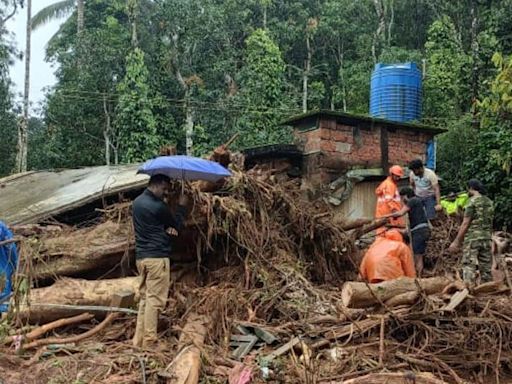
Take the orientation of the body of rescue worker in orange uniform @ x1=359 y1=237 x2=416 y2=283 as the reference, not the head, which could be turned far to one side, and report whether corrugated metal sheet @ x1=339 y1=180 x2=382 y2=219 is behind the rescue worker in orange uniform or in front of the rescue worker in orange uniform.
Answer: in front

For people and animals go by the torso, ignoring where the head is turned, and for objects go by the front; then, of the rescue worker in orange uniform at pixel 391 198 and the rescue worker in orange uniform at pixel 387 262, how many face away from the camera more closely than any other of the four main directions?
1

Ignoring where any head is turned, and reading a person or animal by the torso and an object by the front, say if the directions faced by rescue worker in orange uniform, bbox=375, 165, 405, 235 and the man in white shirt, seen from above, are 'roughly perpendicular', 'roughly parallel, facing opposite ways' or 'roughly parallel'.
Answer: roughly perpendicular

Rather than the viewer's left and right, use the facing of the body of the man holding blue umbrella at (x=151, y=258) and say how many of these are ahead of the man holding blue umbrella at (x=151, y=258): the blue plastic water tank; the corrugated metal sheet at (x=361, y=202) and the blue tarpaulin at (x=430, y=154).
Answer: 3

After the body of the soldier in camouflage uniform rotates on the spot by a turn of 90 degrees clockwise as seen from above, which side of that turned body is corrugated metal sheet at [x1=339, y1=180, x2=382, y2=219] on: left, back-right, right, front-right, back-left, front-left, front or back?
left

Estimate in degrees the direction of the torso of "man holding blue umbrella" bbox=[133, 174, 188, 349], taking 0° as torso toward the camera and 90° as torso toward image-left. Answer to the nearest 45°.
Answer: approximately 225°

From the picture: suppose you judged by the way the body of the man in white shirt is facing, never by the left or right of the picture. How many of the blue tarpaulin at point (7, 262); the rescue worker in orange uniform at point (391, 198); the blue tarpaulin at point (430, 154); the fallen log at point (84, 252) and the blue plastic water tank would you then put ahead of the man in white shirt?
3

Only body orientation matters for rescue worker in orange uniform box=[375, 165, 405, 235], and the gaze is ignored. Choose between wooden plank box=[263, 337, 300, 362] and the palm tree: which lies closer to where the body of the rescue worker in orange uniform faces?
the wooden plank

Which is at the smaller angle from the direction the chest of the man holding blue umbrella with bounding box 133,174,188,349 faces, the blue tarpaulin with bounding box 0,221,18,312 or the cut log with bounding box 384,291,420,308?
the cut log

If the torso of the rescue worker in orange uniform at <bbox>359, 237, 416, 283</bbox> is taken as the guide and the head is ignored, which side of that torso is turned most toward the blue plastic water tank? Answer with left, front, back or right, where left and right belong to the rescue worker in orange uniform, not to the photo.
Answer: front

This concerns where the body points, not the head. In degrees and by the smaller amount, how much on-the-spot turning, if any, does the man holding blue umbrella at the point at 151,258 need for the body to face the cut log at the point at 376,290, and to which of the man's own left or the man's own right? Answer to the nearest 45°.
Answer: approximately 45° to the man's own right

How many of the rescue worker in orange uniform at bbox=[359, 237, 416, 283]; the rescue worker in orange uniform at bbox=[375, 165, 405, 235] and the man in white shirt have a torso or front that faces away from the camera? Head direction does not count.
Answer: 1

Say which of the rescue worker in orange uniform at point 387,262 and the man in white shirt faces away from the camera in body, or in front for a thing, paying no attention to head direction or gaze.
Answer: the rescue worker in orange uniform

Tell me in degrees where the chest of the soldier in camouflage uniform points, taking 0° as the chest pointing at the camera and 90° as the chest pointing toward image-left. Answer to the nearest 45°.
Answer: approximately 135°

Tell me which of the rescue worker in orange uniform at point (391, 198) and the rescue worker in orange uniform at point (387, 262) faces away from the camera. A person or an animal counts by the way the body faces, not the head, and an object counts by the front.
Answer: the rescue worker in orange uniform at point (387, 262)

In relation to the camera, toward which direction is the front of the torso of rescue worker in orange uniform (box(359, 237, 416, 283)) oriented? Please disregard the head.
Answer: away from the camera

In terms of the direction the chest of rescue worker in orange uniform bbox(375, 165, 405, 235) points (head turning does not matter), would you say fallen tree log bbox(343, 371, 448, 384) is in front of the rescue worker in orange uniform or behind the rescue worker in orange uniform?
in front

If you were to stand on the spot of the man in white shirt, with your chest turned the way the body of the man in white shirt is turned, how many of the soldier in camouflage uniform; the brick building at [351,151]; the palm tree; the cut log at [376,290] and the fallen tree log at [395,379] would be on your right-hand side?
2
